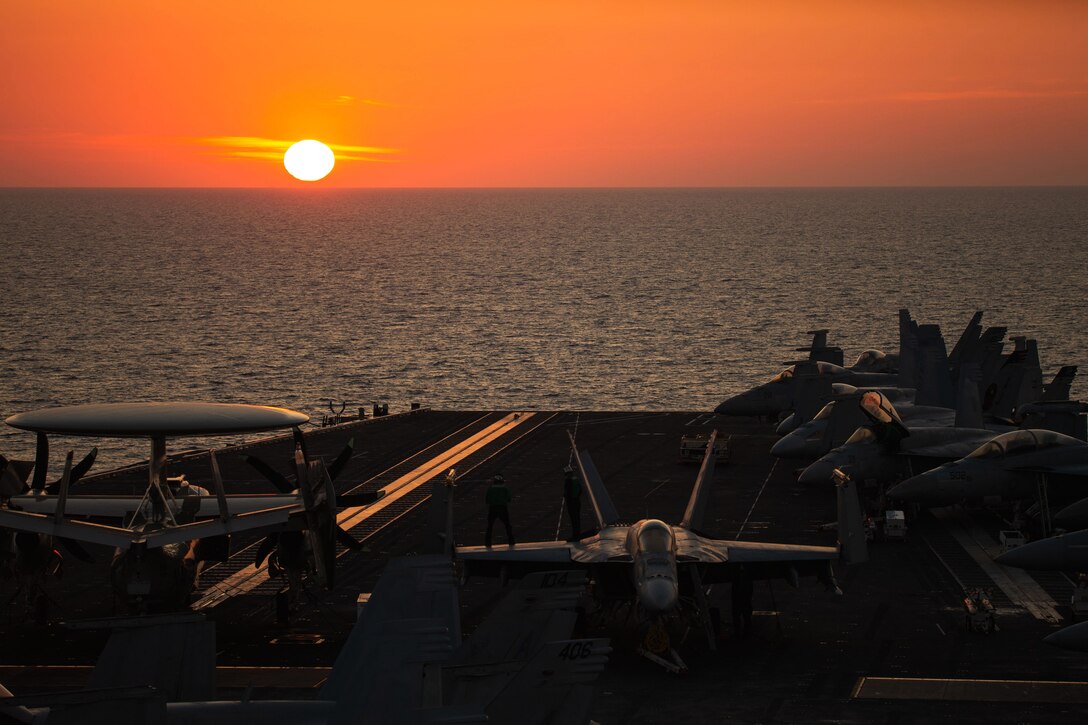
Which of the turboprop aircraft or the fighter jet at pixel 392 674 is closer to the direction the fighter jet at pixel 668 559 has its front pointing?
the fighter jet

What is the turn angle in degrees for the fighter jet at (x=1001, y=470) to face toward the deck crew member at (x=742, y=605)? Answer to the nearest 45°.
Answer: approximately 45° to its left

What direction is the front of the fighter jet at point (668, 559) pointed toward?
toward the camera

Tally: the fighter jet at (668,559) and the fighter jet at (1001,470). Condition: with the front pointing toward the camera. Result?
1

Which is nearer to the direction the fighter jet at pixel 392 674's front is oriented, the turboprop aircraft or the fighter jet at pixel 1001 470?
the turboprop aircraft

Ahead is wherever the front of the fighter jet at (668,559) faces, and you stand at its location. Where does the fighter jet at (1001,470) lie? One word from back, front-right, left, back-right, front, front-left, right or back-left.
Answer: back-left

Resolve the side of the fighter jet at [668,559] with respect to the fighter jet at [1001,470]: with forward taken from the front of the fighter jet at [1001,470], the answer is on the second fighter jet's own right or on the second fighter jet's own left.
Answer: on the second fighter jet's own left

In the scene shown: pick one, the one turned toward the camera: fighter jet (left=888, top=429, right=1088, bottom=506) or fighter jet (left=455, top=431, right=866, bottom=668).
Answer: fighter jet (left=455, top=431, right=866, bottom=668)

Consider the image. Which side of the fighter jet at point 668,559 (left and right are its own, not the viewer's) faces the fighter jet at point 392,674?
front

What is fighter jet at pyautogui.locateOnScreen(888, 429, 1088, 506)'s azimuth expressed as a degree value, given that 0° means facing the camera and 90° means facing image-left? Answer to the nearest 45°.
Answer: approximately 90°
